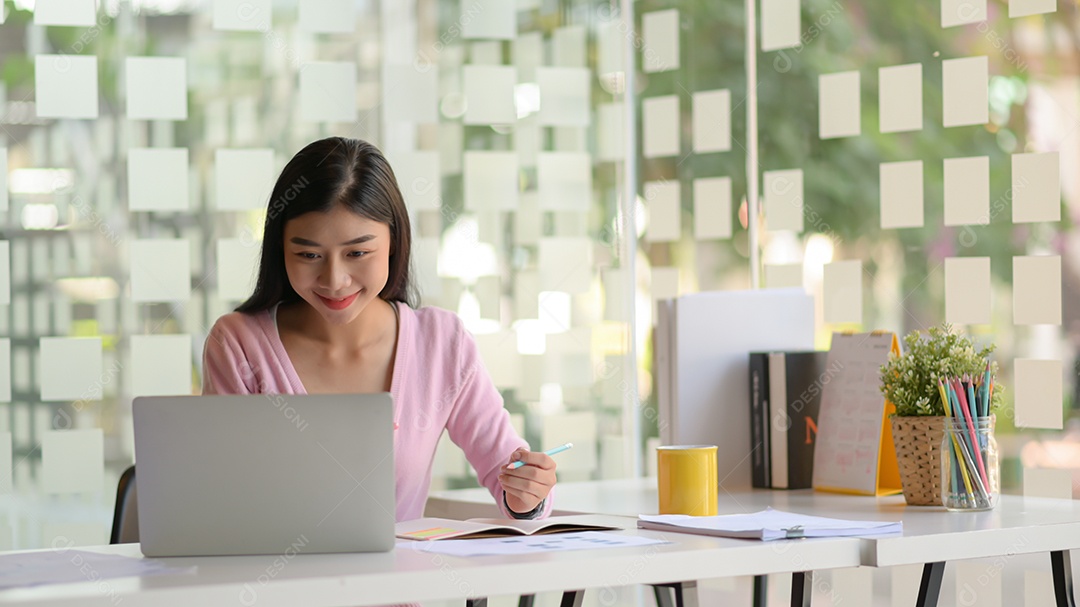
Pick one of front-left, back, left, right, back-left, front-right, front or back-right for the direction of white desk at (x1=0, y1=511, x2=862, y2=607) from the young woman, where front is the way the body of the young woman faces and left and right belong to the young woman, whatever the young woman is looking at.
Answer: front

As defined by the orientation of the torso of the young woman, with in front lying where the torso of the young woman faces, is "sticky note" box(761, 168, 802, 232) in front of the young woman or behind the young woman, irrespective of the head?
behind

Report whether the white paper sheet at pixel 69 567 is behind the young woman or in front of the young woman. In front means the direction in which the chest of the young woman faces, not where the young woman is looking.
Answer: in front

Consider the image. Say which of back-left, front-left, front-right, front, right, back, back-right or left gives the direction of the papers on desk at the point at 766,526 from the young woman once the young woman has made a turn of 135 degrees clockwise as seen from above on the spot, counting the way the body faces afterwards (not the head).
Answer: back

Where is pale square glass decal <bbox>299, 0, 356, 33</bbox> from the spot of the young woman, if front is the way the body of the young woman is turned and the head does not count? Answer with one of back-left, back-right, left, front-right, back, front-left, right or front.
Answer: back

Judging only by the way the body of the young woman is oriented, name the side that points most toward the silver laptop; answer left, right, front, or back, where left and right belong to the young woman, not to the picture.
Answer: front

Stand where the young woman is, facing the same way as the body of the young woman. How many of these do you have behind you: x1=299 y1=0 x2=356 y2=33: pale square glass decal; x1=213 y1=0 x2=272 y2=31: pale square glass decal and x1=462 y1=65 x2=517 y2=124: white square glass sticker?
3

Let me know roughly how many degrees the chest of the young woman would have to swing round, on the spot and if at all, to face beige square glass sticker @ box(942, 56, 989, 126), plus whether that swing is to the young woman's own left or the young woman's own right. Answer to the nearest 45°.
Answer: approximately 135° to the young woman's own left

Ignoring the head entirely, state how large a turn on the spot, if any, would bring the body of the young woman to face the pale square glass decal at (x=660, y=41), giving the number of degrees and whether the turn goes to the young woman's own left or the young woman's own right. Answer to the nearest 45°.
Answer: approximately 135° to the young woman's own left

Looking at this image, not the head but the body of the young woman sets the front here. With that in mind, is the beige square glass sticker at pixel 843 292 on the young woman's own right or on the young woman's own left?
on the young woman's own left

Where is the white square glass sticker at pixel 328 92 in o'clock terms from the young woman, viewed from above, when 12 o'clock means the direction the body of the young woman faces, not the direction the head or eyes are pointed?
The white square glass sticker is roughly at 6 o'clock from the young woman.
